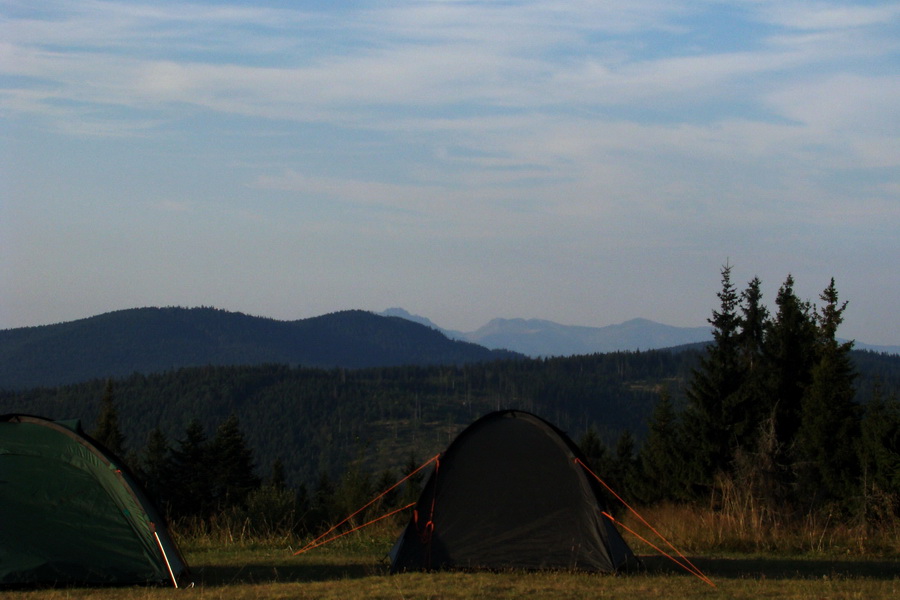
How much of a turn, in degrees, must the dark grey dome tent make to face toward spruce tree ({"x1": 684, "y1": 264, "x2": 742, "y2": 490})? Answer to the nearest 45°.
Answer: approximately 180°

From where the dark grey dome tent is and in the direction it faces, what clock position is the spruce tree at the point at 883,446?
The spruce tree is roughly at 7 o'clock from the dark grey dome tent.

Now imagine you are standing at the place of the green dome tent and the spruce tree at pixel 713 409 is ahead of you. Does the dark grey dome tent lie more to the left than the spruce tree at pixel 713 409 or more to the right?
right
